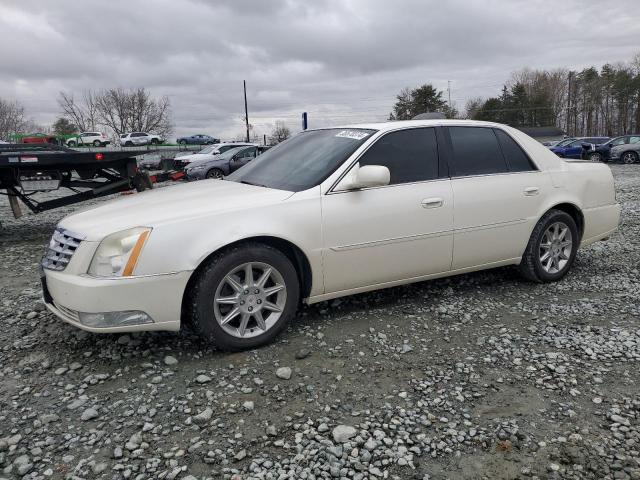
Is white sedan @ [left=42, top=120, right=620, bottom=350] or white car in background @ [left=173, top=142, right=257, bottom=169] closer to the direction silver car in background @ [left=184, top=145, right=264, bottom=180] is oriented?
the white sedan

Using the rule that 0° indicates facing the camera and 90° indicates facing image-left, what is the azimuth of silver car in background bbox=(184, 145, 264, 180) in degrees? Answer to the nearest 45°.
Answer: approximately 45°

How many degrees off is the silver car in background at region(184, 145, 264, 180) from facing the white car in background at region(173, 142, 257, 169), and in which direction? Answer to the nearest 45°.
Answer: approximately 135° to its right

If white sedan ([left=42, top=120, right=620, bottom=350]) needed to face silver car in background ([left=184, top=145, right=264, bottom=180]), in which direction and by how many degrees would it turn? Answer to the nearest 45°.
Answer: approximately 135° to its right

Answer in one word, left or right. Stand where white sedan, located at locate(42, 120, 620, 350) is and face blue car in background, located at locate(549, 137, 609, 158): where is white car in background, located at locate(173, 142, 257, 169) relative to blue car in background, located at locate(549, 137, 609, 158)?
left

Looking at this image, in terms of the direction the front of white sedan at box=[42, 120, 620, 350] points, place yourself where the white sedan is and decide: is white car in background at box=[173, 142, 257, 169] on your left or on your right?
on your right

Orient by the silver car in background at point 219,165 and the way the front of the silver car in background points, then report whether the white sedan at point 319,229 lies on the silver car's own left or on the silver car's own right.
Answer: on the silver car's own left

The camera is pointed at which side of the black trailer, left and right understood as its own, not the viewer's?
left

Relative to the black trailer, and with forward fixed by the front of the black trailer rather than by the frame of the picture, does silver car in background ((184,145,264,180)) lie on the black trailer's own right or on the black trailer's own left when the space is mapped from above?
on the black trailer's own right

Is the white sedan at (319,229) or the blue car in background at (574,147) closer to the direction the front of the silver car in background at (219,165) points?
the white sedan

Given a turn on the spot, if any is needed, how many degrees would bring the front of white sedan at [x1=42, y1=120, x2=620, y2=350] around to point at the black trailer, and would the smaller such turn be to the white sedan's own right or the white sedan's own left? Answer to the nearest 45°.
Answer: approximately 90° to the white sedan's own right
